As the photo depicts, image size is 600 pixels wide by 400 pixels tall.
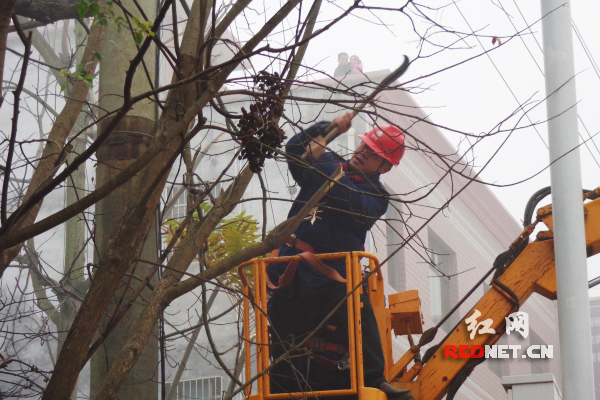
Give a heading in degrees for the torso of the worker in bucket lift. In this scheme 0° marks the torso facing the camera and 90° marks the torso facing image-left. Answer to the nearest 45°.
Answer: approximately 45°

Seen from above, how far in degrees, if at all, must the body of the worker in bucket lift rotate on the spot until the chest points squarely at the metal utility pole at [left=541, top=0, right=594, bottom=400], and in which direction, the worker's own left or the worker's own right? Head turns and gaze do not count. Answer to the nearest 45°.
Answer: approximately 135° to the worker's own left

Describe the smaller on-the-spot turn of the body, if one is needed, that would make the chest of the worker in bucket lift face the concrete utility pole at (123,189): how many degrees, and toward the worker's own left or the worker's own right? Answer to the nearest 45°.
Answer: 0° — they already face it

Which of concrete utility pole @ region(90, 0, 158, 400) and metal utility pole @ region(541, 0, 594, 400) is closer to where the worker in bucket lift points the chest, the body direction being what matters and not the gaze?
the concrete utility pole

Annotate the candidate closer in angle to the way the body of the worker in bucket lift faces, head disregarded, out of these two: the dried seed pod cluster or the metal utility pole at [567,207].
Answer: the dried seed pod cluster
